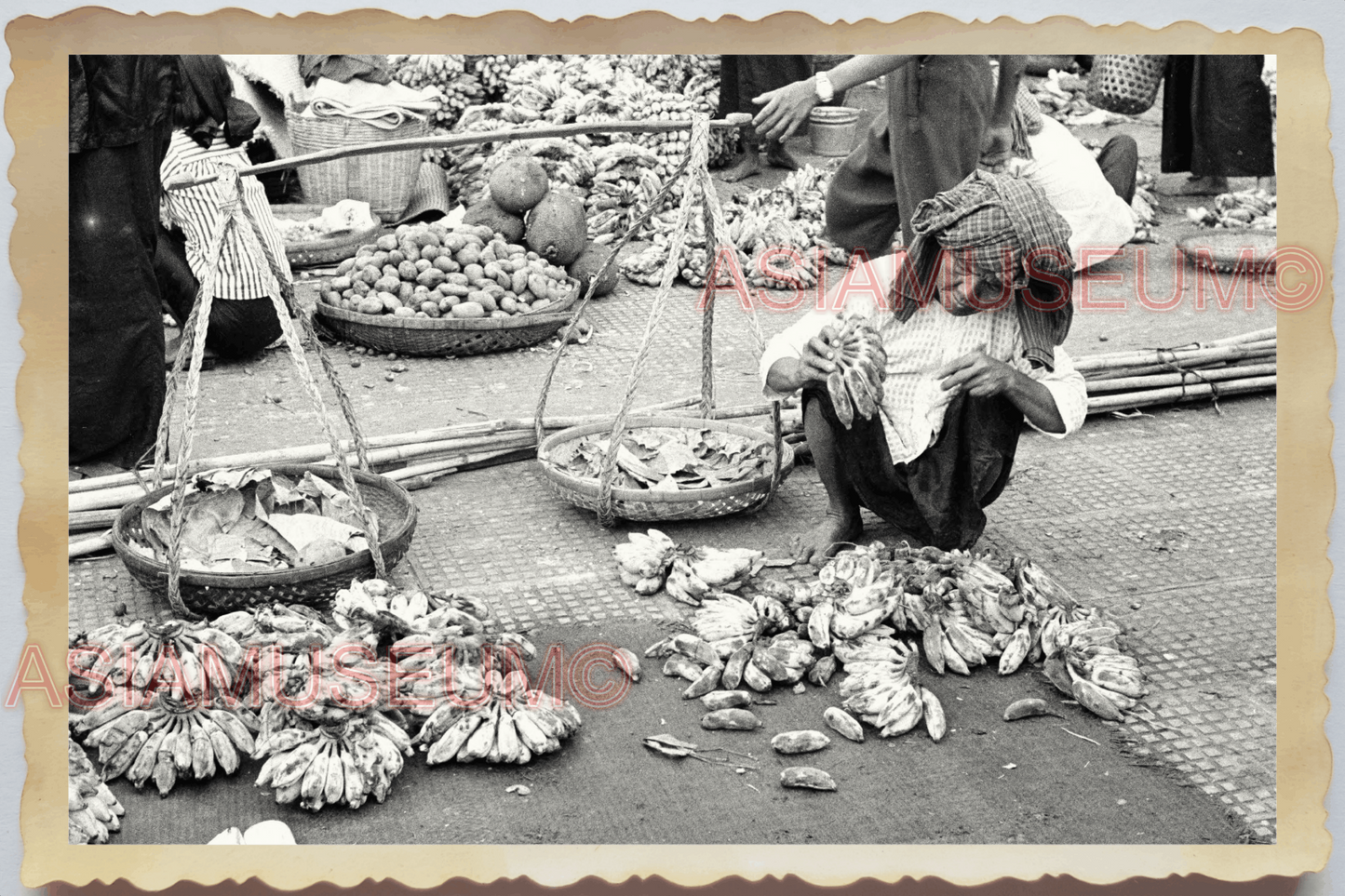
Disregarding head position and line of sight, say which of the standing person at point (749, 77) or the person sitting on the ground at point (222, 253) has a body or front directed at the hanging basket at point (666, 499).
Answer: the standing person at point (749, 77)

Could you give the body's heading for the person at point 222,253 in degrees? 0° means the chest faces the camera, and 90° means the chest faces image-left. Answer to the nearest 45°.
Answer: approximately 180°

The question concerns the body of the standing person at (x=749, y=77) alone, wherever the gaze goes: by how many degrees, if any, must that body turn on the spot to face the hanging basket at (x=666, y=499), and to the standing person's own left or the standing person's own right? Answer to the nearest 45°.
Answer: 0° — they already face it

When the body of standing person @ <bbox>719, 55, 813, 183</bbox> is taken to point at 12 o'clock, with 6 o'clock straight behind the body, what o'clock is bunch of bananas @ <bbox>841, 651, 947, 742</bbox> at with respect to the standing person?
The bunch of bananas is roughly at 12 o'clock from the standing person.

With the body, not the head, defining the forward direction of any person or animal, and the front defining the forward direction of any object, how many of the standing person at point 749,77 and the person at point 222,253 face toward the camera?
1

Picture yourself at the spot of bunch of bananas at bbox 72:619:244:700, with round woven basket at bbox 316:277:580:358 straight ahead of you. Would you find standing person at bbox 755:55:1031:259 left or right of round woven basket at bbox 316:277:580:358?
right

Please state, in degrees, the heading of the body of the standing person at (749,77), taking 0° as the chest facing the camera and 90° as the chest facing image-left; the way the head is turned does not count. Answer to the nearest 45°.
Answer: approximately 0°

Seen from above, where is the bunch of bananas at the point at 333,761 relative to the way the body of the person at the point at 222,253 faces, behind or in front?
behind

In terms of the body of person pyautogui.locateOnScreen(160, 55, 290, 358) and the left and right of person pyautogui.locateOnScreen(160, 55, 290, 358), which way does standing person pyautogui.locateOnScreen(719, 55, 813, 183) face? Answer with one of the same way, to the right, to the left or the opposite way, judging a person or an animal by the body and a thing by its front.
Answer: the opposite way
